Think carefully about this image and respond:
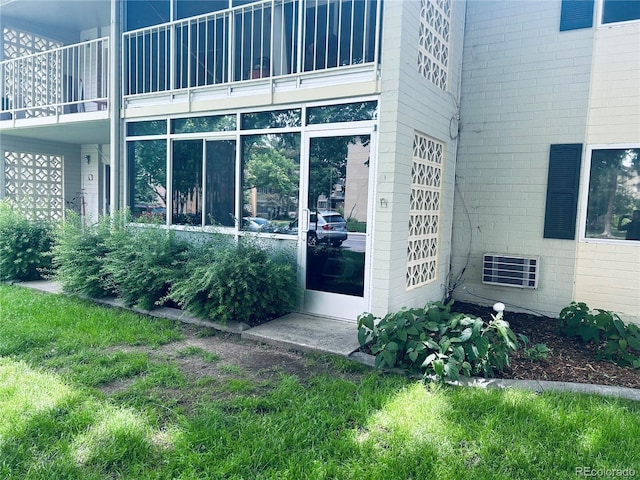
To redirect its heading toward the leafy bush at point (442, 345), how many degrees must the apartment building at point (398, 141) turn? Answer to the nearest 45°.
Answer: approximately 45° to its left

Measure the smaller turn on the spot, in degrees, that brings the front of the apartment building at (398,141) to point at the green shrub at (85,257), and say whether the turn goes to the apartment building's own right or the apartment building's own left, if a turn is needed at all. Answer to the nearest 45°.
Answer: approximately 45° to the apartment building's own right

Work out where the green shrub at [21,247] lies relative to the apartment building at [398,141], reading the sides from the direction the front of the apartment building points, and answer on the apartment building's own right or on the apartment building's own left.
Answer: on the apartment building's own right

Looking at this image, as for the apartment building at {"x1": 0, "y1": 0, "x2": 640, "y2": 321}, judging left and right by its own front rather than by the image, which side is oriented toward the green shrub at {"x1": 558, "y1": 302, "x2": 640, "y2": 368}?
left

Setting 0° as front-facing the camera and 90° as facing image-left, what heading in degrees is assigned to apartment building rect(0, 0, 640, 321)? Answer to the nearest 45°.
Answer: approximately 45°
